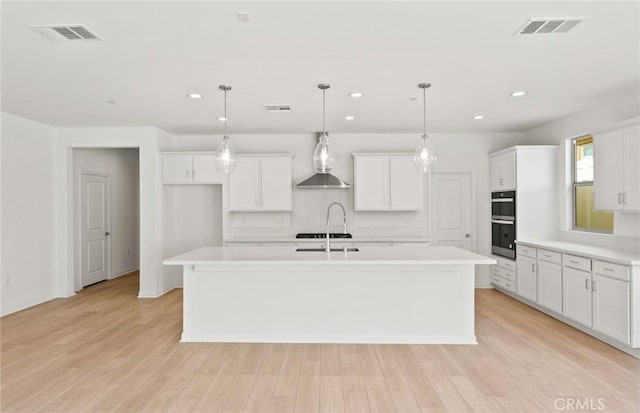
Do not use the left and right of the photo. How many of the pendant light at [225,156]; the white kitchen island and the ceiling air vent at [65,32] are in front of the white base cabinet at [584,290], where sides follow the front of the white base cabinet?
3

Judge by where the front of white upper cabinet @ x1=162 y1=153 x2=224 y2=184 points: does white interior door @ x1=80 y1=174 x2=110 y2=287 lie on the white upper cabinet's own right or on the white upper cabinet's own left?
on the white upper cabinet's own right

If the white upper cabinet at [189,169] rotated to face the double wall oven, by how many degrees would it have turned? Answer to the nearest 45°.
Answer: approximately 90° to its left

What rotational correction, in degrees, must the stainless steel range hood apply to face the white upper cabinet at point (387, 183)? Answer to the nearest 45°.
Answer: approximately 90° to its left

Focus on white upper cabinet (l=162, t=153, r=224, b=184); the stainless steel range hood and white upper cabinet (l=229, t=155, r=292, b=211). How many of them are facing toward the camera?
3

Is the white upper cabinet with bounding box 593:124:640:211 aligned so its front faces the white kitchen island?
yes

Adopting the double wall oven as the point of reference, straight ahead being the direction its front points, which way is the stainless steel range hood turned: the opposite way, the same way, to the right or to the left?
to the left

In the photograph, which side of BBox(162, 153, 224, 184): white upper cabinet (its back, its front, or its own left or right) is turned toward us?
front

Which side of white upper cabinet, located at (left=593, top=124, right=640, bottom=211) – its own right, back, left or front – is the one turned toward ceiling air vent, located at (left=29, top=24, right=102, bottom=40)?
front

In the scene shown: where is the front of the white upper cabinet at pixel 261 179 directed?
toward the camera

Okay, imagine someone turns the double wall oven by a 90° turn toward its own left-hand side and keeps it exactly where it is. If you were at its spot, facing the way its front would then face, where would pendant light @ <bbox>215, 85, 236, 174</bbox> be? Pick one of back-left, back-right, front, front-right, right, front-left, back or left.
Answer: right

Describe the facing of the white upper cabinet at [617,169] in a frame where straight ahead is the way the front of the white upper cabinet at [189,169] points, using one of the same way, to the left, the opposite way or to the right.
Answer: to the right

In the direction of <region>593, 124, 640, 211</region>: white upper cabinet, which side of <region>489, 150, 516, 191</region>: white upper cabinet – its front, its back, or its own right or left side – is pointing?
left

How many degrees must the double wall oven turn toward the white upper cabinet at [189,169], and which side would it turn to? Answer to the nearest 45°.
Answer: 0° — it already faces it

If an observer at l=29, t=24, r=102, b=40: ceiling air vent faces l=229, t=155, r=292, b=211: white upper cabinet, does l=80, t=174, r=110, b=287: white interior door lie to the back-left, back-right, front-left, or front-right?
front-left

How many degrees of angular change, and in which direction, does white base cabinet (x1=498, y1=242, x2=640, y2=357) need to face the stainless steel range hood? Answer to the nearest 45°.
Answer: approximately 45° to its right

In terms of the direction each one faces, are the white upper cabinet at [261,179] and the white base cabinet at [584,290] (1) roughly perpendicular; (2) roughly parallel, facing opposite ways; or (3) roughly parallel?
roughly perpendicular

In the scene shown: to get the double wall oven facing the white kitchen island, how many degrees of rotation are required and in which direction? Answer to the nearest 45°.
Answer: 0° — it already faces it

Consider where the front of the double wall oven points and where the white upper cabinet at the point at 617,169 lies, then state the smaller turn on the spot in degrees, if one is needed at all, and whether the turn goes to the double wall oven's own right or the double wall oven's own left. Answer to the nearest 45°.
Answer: approximately 90° to the double wall oven's own left
